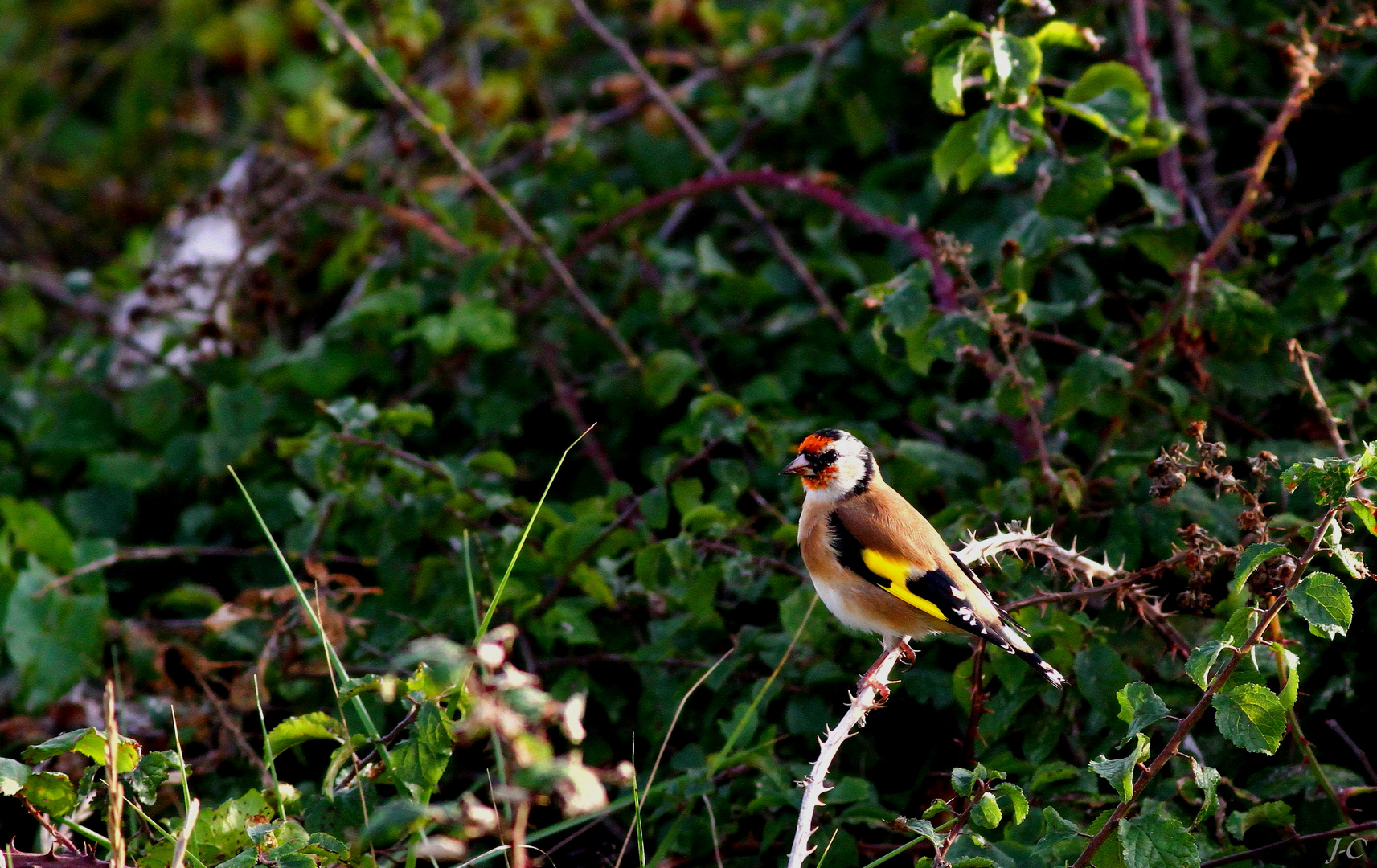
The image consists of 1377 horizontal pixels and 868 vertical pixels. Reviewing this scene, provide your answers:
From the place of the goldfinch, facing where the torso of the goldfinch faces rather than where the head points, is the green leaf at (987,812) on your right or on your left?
on your left

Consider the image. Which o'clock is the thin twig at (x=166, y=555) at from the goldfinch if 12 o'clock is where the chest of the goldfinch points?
The thin twig is roughly at 1 o'clock from the goldfinch.

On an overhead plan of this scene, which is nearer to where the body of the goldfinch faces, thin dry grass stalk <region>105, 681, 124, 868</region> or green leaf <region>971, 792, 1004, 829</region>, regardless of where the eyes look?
the thin dry grass stalk

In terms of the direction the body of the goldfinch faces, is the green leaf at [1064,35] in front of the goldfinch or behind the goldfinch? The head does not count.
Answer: behind

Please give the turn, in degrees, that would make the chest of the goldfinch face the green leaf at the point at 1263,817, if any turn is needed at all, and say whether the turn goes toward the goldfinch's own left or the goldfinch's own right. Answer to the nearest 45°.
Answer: approximately 135° to the goldfinch's own left

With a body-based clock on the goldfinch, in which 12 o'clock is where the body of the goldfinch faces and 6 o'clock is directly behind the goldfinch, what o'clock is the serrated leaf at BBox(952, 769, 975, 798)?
The serrated leaf is roughly at 9 o'clock from the goldfinch.

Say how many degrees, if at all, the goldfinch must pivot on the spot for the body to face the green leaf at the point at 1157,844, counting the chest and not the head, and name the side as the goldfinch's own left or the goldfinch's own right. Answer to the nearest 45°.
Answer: approximately 90° to the goldfinch's own left

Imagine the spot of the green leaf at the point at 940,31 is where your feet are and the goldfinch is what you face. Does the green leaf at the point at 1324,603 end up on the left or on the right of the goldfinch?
left

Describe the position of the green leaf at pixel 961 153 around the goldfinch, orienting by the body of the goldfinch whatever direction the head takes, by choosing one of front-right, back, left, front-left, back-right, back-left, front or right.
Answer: back-right

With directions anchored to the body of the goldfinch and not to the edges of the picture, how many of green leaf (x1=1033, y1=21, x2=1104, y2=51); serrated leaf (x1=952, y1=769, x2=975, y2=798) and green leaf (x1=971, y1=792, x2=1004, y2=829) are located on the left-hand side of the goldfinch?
2

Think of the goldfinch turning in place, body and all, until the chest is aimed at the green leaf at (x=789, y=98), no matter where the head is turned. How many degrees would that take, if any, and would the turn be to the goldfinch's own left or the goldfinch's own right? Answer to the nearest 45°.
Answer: approximately 90° to the goldfinch's own right

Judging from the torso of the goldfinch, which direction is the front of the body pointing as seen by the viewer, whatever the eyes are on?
to the viewer's left
